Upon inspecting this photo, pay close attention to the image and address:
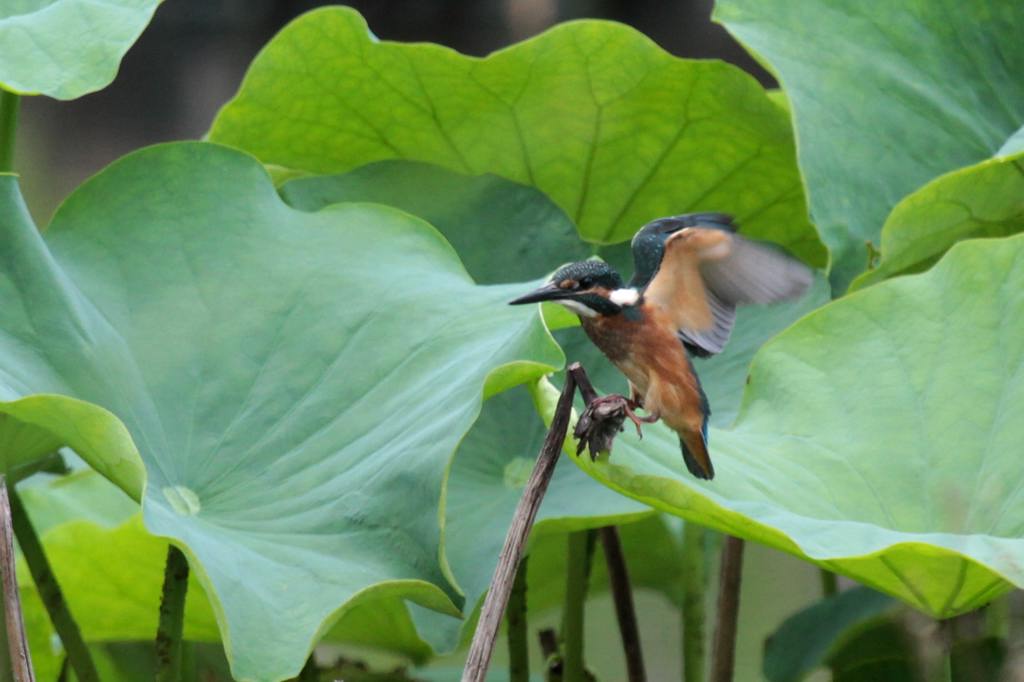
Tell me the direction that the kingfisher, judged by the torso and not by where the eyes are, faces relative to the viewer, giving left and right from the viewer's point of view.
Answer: facing to the left of the viewer
